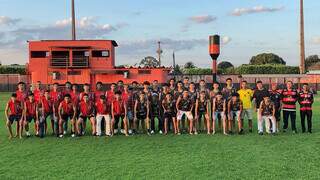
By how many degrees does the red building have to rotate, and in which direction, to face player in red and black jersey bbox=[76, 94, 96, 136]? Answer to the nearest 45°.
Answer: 0° — it already faces them

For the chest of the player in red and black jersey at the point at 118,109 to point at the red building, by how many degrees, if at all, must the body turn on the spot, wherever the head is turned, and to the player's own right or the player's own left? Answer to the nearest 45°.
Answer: approximately 180°

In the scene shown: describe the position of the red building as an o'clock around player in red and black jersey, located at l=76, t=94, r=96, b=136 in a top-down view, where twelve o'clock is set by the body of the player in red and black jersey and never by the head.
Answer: The red building is roughly at 6 o'clock from the player in red and black jersey.

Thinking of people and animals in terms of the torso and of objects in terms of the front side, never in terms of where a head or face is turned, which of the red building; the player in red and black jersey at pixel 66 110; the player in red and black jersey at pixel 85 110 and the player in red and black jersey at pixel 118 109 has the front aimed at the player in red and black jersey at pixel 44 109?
the red building

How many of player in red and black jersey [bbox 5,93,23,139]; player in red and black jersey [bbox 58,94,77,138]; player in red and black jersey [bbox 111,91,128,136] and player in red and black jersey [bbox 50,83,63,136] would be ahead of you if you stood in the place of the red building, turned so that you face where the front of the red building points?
4

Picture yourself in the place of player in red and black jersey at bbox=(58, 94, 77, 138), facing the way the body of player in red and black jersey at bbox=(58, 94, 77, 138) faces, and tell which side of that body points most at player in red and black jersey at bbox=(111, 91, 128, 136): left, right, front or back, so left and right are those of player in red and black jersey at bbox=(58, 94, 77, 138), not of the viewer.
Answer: left

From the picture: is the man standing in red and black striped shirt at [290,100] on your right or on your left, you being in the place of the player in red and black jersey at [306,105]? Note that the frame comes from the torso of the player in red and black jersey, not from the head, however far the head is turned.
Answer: on your right

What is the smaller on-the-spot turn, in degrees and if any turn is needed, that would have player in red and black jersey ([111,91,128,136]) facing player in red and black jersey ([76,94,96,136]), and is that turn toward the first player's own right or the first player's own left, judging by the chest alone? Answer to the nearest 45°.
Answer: approximately 90° to the first player's own right

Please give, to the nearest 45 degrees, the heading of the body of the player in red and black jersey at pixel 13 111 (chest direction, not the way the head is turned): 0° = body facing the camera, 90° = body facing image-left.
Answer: approximately 0°
